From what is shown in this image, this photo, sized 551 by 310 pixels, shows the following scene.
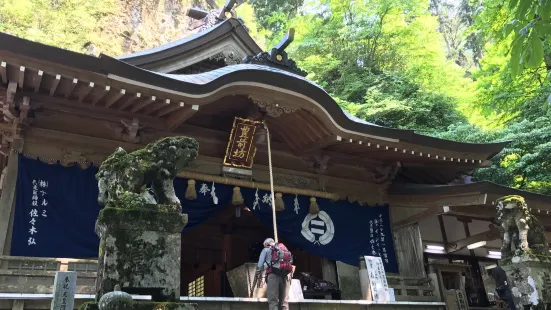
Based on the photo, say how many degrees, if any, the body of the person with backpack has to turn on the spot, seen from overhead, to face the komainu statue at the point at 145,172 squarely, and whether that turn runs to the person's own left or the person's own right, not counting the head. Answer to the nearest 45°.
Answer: approximately 90° to the person's own left

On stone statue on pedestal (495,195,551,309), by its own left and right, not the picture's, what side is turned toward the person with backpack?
front

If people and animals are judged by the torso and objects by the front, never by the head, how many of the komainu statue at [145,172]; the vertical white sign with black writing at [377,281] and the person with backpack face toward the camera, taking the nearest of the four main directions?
1

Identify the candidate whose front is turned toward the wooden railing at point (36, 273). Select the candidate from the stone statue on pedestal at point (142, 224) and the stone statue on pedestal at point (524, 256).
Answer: the stone statue on pedestal at point (524, 256)

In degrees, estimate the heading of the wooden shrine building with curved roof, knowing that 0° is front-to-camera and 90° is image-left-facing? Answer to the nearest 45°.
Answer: approximately 315°

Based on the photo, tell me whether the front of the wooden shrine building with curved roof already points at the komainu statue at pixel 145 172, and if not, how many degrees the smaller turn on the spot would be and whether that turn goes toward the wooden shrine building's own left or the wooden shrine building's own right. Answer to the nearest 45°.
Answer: approximately 45° to the wooden shrine building's own right

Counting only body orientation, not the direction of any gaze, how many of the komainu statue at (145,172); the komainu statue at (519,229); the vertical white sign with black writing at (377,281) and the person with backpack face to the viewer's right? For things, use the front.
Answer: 1

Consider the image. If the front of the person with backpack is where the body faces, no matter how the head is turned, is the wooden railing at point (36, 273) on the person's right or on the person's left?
on the person's left

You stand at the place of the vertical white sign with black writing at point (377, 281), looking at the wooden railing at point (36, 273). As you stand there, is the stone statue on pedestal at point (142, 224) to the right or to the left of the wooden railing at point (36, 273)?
left

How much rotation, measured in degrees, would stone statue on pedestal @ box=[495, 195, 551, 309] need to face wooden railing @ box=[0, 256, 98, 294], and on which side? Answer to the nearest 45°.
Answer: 0° — it already faces it

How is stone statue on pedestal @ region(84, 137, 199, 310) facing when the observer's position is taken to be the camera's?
facing to the right of the viewer

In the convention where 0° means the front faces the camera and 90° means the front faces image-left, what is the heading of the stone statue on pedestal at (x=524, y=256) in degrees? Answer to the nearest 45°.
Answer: approximately 45°

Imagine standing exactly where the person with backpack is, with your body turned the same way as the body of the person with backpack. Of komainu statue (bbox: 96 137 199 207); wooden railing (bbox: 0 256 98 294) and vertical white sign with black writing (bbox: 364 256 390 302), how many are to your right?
1

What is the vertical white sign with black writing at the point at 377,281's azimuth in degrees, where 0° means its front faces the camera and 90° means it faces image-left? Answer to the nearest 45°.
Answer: approximately 0°

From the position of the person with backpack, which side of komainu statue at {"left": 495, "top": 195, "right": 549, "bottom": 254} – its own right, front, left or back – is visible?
front

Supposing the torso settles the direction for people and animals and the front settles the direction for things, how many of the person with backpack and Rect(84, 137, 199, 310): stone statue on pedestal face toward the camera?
0
